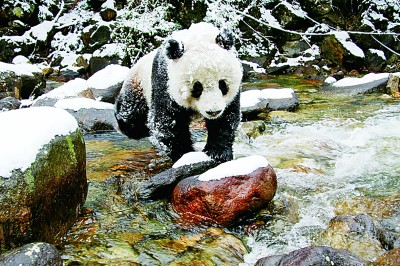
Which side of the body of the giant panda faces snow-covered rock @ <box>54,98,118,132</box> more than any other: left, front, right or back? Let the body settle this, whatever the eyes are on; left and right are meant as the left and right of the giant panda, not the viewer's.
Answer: back

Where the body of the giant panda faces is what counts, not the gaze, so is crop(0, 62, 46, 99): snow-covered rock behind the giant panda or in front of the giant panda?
behind

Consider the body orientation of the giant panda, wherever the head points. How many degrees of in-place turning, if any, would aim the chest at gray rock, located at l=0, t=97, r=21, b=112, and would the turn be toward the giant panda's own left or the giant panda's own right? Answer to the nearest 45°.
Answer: approximately 180°

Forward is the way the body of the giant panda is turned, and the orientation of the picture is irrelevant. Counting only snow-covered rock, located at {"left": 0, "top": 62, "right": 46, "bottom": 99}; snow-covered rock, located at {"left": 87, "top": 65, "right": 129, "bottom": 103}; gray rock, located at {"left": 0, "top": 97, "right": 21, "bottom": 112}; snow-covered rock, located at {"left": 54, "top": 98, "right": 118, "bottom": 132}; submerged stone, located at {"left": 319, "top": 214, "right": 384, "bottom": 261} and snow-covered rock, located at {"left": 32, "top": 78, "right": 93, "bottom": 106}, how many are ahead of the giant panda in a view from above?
1

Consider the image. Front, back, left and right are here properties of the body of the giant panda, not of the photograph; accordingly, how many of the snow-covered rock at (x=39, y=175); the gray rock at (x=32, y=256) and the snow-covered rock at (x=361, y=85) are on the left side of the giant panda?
1

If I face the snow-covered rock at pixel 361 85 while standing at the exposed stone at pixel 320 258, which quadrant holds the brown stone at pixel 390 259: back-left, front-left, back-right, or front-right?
front-right

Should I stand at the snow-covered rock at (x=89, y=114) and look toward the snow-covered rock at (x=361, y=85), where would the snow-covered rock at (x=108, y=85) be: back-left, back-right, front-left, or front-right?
front-left

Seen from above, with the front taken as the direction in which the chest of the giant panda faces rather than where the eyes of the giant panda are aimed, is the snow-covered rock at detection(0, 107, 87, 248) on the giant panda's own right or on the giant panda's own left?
on the giant panda's own right

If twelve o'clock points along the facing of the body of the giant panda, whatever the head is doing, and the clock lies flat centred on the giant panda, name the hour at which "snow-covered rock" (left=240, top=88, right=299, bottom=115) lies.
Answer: The snow-covered rock is roughly at 8 o'clock from the giant panda.

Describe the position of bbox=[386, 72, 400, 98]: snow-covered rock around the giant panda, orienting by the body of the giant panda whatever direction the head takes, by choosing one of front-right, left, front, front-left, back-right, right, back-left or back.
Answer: left

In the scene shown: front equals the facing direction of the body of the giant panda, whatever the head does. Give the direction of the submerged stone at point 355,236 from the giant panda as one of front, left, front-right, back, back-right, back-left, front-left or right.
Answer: front

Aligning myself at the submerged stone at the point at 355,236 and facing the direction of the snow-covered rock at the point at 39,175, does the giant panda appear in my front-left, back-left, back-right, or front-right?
front-right

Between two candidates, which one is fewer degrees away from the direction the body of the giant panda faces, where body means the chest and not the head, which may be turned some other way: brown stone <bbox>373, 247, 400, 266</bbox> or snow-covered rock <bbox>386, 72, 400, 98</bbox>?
the brown stone

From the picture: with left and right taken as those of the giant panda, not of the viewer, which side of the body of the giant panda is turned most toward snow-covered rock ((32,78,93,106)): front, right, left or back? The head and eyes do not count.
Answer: back
